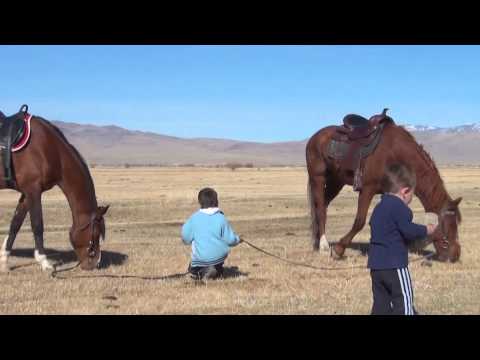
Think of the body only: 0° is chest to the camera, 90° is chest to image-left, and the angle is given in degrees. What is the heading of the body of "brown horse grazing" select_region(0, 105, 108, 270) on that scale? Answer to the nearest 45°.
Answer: approximately 270°

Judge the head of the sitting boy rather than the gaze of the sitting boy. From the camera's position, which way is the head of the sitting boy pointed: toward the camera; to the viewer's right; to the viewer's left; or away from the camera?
away from the camera

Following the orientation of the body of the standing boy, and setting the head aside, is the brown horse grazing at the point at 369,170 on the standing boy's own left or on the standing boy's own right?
on the standing boy's own left

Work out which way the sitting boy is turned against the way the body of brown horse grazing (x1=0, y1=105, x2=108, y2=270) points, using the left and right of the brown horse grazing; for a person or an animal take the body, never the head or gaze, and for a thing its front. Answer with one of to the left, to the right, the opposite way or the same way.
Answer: to the left

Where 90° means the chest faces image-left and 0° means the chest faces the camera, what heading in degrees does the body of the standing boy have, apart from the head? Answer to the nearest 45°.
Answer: approximately 225°

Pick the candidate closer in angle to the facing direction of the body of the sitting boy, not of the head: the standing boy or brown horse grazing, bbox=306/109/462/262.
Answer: the brown horse grazing

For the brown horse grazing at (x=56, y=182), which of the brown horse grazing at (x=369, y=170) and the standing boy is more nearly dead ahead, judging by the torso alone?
the brown horse grazing

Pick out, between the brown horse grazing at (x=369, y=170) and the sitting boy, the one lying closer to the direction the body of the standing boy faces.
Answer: the brown horse grazing

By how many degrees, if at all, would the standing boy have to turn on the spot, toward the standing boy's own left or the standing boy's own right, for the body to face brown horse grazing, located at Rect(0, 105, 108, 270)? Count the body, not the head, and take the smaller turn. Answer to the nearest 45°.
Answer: approximately 90° to the standing boy's own left

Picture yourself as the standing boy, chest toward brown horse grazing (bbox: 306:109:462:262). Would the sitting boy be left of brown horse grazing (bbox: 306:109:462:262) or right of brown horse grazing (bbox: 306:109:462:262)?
left

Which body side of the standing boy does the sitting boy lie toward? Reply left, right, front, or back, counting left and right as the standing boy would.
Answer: left

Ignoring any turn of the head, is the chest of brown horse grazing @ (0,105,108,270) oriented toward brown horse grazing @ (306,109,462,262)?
yes

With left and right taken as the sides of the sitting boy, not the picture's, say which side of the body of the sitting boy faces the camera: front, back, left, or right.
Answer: back

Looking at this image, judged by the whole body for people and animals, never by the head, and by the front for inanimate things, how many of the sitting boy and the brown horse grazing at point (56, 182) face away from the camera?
1
